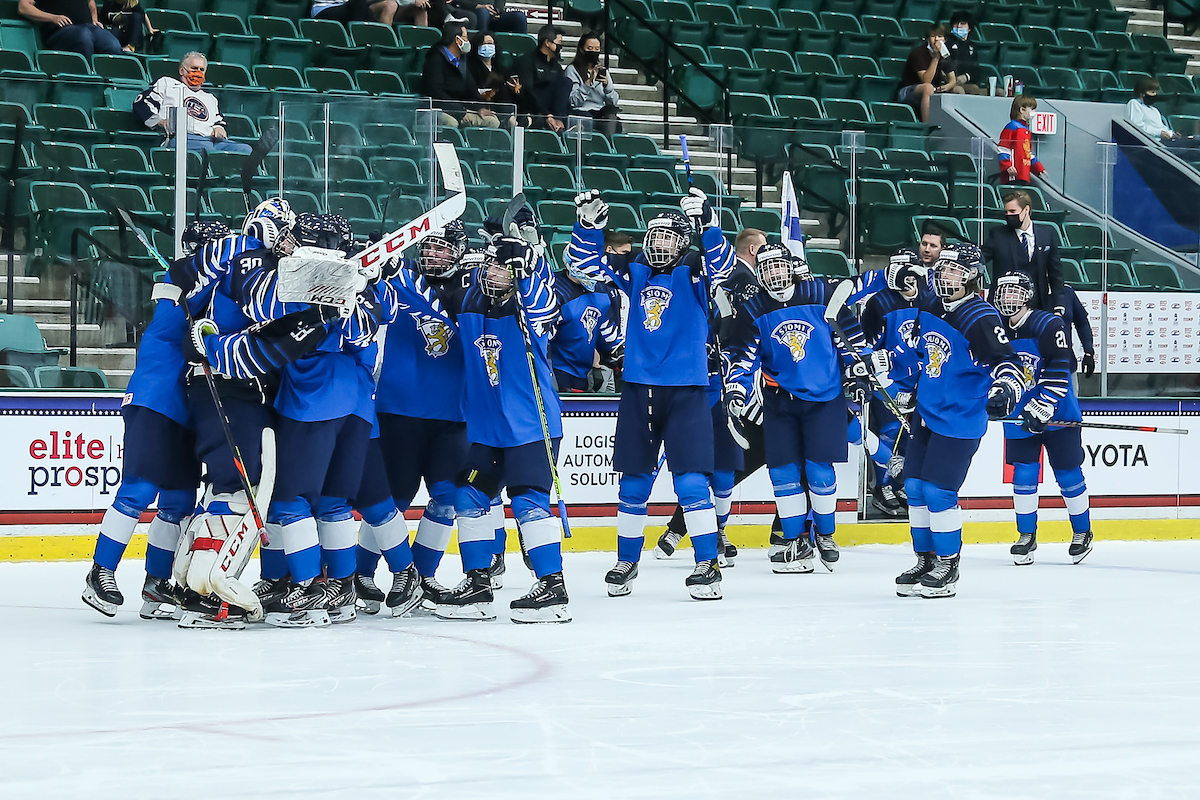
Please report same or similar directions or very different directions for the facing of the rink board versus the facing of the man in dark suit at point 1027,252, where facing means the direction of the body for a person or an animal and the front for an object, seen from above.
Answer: same or similar directions

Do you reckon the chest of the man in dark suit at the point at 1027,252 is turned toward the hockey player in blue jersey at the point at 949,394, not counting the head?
yes

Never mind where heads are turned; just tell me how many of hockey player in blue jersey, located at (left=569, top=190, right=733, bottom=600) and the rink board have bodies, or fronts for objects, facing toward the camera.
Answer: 2

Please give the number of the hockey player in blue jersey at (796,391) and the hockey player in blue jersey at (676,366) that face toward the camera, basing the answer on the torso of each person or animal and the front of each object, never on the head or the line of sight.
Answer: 2

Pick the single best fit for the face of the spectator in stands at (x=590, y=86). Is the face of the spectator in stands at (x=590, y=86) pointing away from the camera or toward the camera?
toward the camera

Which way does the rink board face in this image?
toward the camera

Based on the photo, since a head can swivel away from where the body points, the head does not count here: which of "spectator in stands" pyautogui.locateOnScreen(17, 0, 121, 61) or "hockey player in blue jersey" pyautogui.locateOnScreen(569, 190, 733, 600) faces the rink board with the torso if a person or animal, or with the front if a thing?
the spectator in stands

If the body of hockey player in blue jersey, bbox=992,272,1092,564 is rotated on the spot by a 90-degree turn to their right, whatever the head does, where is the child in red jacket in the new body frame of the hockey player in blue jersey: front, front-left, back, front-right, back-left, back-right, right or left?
front-right

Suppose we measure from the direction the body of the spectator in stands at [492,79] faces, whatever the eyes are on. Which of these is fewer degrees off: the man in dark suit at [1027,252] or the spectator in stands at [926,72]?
the man in dark suit

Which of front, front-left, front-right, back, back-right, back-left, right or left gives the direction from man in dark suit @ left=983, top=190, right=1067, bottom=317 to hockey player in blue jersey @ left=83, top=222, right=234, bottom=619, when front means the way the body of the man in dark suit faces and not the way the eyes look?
front-right

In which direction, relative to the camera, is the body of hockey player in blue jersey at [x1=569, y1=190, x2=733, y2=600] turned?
toward the camera

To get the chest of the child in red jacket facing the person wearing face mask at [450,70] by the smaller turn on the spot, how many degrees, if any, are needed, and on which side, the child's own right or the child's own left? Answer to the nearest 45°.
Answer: approximately 135° to the child's own right

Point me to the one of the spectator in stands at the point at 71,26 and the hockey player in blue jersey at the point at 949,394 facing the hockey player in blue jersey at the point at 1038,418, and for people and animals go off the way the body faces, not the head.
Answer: the spectator in stands

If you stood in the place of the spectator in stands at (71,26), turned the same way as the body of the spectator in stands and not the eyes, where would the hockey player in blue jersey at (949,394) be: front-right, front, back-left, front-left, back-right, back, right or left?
front

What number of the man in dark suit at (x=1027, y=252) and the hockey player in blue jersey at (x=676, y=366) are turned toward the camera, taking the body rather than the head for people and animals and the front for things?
2

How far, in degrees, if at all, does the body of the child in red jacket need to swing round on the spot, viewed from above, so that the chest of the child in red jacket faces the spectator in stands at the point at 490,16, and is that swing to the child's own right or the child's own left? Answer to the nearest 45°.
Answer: approximately 135° to the child's own right

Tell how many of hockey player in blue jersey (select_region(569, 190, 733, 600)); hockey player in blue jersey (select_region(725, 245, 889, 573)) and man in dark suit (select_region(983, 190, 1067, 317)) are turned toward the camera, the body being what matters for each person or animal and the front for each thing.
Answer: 3

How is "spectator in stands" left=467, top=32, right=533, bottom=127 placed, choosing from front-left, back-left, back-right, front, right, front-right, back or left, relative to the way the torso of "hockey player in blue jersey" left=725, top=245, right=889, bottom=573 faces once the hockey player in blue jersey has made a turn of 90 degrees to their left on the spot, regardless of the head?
back-left
